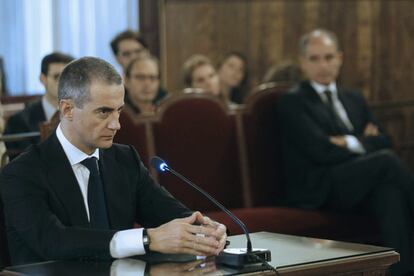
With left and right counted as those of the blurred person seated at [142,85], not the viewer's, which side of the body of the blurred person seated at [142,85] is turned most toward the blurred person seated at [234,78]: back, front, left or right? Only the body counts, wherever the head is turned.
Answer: left

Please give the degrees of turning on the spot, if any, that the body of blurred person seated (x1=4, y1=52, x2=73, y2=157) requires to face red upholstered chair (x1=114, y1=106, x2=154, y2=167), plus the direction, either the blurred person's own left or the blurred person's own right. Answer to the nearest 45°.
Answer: approximately 45° to the blurred person's own left

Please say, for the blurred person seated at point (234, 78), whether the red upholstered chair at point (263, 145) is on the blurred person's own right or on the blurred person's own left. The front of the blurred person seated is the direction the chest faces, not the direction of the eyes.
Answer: on the blurred person's own left

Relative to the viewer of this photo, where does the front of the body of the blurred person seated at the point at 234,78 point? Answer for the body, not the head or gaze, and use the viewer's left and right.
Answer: facing the viewer and to the left of the viewer

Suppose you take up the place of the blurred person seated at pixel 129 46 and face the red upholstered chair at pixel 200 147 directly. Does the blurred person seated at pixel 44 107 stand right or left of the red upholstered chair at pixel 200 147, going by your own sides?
right
